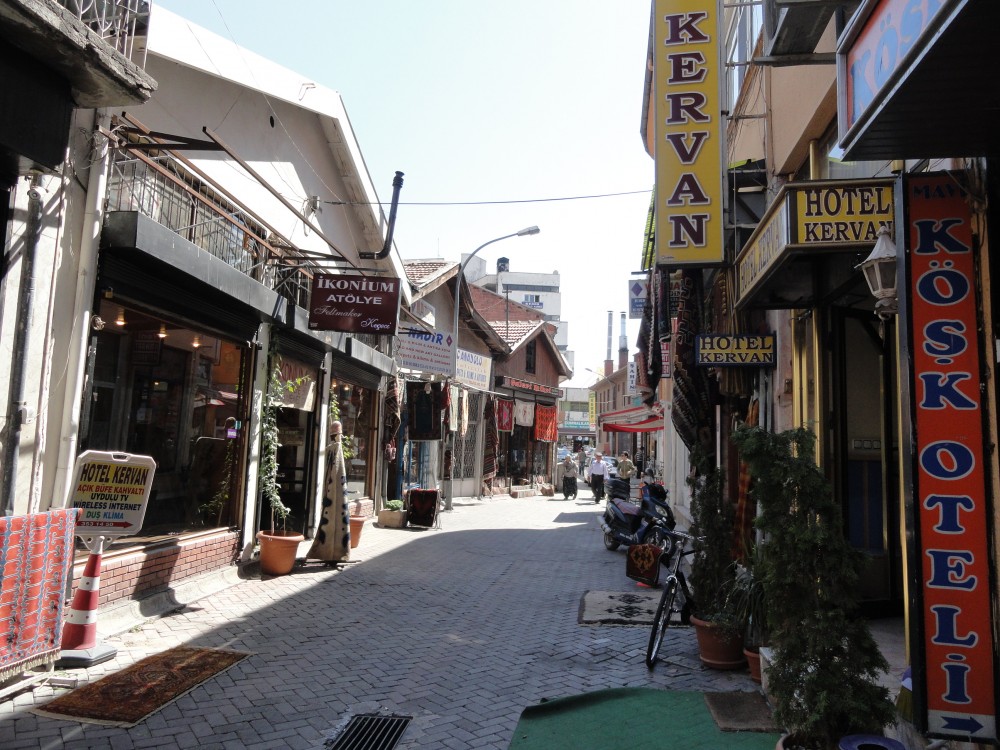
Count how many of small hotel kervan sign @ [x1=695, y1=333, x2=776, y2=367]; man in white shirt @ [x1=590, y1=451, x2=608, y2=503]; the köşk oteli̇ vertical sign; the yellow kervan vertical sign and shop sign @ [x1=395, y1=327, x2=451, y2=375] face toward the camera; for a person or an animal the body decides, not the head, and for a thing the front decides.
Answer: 5

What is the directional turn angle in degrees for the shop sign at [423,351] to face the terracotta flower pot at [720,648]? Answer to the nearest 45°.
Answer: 0° — it already faces it

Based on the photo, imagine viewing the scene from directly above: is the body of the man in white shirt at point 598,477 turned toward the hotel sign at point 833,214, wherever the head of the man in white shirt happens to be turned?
yes

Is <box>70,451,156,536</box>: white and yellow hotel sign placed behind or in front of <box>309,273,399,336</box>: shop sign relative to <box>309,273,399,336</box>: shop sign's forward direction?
in front

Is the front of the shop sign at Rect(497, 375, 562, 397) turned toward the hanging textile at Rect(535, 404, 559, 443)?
no

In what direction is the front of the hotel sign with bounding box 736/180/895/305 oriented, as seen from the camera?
facing the viewer and to the left of the viewer

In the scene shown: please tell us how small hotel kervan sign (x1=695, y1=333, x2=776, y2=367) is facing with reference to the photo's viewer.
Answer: facing the viewer

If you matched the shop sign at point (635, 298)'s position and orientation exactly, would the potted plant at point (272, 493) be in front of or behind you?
in front

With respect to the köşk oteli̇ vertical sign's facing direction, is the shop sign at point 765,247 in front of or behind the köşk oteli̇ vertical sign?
behind

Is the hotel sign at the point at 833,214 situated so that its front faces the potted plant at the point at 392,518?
no

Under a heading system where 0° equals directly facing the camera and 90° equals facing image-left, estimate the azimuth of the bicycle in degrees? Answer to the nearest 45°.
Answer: approximately 45°

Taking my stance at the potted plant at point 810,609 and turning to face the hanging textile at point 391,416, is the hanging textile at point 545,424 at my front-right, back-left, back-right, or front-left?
front-right

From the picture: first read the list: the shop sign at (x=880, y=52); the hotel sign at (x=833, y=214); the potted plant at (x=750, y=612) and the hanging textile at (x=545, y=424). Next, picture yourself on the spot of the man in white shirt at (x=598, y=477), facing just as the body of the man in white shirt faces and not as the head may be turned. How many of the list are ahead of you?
3

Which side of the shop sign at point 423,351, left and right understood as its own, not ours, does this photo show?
front

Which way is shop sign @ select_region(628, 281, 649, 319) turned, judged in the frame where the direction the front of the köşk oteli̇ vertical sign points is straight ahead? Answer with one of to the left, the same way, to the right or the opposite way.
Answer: the same way

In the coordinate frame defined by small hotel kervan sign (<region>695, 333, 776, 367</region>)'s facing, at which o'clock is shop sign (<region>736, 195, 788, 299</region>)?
The shop sign is roughly at 12 o'clock from the small hotel kervan sign.

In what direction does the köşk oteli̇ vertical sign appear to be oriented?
toward the camera

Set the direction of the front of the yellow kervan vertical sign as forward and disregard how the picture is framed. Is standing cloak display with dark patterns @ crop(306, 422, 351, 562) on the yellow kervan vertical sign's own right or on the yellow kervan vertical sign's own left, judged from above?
on the yellow kervan vertical sign's own right

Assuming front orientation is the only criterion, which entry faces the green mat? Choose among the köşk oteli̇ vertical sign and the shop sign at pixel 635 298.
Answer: the shop sign

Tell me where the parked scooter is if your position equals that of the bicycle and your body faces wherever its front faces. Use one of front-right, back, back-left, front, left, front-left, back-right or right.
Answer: back-right

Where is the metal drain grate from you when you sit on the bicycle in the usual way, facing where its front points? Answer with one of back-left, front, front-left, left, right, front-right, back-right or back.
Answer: front
